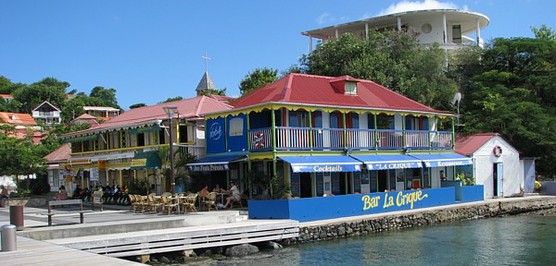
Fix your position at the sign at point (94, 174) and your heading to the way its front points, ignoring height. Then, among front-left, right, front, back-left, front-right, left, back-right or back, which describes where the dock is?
front

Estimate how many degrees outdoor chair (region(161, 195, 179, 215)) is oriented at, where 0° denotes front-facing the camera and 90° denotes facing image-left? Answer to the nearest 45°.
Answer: approximately 315°

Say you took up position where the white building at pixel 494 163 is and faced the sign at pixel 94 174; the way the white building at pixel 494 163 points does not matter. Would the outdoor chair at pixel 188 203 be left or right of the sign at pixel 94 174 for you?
left

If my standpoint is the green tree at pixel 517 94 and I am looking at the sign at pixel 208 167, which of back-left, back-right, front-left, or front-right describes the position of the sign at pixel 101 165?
front-right

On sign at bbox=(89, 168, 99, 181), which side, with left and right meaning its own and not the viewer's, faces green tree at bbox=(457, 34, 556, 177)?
left

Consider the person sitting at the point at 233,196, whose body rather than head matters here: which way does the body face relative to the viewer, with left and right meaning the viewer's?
facing to the left of the viewer

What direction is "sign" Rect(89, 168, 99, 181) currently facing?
toward the camera

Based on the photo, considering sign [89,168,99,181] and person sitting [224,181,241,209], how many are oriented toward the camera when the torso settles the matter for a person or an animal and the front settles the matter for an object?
1

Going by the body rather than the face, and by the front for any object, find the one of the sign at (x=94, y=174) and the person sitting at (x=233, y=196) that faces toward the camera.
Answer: the sign

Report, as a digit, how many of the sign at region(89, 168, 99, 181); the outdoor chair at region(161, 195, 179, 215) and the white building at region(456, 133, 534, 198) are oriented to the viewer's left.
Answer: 0

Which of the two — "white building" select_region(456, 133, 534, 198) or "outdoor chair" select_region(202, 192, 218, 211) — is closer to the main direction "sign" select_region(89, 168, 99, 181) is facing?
the outdoor chair
